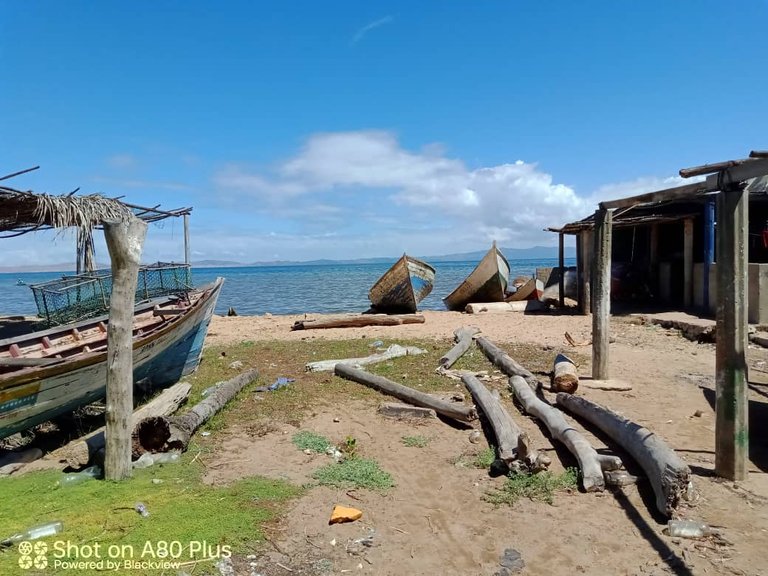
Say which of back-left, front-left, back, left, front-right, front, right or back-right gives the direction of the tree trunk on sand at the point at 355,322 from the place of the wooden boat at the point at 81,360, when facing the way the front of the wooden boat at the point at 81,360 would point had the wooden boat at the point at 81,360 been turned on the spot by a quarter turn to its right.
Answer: left

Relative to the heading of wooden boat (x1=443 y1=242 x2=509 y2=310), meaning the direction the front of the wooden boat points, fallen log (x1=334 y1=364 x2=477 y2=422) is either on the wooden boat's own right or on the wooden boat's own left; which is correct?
on the wooden boat's own right

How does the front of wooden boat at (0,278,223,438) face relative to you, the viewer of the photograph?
facing away from the viewer and to the right of the viewer

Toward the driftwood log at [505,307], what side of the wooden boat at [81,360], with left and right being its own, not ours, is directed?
front

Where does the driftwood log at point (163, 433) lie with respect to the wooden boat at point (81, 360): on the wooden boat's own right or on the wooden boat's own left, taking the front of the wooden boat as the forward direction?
on the wooden boat's own right

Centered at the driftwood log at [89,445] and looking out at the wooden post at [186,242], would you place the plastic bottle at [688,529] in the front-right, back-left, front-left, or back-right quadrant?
back-right

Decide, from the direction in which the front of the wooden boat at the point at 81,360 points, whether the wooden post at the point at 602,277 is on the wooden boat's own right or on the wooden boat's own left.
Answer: on the wooden boat's own right

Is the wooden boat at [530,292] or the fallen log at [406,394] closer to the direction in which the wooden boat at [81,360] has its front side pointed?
the wooden boat
